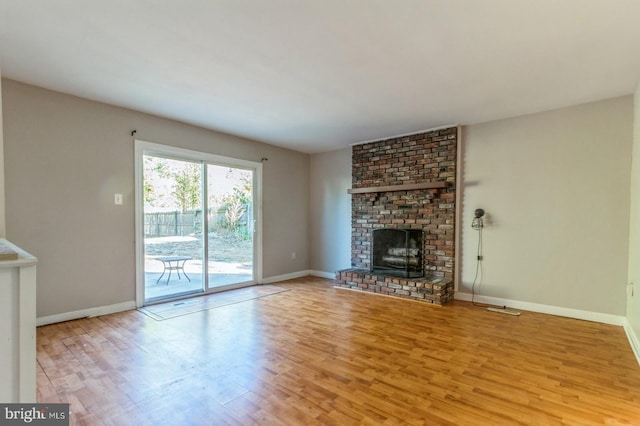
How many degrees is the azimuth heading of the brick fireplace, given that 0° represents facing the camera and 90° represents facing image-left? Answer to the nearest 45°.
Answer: approximately 45°

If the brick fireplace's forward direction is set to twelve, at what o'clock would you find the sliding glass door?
The sliding glass door is roughly at 1 o'clock from the brick fireplace.

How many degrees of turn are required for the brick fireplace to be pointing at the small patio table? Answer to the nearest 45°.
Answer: approximately 45° to its right

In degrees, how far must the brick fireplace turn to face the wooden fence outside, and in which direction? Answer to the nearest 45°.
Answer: approximately 45° to its right
